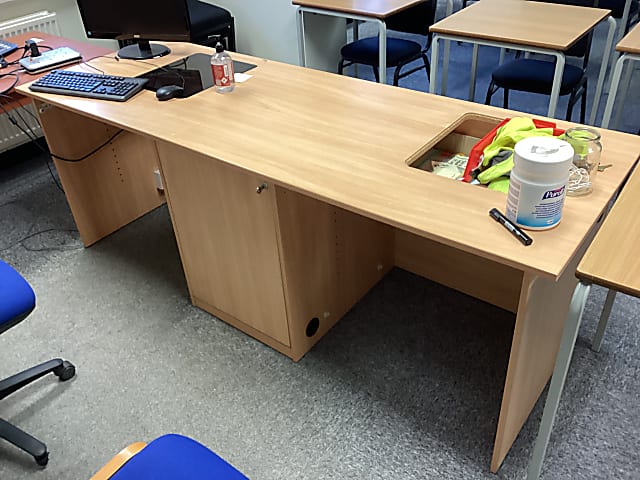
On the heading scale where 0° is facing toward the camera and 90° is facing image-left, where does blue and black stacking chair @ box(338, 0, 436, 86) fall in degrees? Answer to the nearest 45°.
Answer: approximately 45°

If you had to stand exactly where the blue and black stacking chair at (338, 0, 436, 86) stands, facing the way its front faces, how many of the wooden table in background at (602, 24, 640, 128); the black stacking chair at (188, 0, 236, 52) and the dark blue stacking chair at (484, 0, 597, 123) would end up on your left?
2

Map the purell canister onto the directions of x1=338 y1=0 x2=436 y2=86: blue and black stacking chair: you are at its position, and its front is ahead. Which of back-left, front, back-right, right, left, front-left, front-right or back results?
front-left

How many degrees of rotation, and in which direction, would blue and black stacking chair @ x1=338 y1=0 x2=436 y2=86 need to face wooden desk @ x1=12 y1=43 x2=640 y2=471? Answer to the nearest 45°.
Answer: approximately 45° to its left

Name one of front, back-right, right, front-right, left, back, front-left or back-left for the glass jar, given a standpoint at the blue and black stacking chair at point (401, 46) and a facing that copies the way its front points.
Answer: front-left

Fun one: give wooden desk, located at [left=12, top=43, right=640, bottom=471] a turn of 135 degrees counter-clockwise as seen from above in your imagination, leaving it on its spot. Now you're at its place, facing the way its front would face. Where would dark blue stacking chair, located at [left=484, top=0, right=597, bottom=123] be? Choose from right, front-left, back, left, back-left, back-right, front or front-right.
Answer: front-left

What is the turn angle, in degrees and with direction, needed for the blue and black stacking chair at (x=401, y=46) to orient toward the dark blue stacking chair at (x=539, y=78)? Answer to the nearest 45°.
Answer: approximately 90° to its left

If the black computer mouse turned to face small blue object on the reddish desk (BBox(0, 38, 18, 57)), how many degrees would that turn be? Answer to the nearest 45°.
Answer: approximately 90° to its left

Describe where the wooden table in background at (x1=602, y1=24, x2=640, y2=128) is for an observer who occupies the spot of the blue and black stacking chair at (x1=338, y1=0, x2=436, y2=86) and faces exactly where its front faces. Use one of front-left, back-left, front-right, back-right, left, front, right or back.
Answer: left

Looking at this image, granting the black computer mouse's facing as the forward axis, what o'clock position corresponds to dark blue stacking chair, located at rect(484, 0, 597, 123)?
The dark blue stacking chair is roughly at 1 o'clock from the black computer mouse.

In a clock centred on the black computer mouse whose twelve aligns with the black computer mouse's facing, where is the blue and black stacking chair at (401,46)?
The blue and black stacking chair is roughly at 12 o'clock from the black computer mouse.

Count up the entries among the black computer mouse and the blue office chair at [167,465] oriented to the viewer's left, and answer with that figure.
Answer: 0
